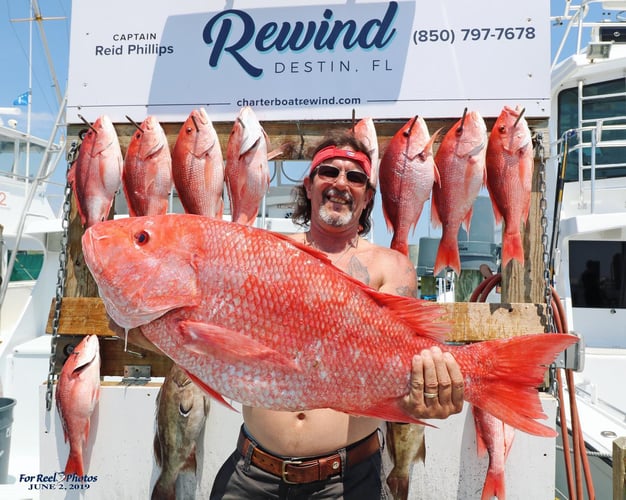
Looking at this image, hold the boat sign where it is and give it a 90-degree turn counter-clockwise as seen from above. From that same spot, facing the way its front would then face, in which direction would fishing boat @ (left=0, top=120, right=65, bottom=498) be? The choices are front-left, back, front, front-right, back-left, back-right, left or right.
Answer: back-left

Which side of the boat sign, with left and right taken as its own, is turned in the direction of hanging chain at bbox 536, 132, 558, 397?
left

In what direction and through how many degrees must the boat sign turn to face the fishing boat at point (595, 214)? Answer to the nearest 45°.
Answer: approximately 135° to its left

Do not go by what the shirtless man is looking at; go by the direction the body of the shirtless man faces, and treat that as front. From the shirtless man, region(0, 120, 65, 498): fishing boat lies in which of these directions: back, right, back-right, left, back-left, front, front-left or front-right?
back-right

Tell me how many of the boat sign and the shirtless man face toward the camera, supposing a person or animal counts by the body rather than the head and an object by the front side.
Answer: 2

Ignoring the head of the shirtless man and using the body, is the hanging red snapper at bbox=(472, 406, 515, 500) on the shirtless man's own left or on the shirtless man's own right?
on the shirtless man's own left

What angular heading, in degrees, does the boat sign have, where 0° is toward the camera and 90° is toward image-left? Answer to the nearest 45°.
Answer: approximately 0°

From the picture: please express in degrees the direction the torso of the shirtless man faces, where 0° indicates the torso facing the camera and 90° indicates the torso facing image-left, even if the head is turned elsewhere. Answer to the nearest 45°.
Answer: approximately 0°
